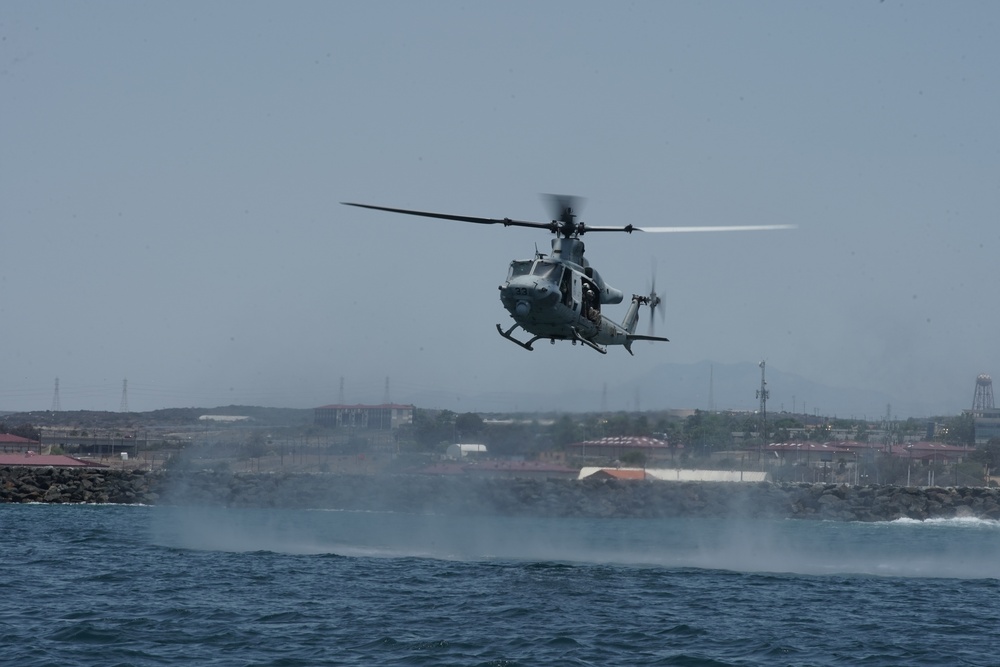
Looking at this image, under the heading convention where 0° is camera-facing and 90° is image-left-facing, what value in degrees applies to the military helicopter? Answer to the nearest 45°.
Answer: approximately 45°
